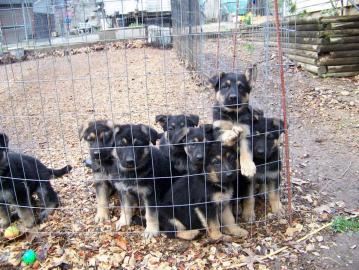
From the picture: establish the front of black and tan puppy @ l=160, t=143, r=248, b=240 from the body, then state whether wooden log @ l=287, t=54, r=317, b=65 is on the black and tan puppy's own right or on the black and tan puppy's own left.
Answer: on the black and tan puppy's own left

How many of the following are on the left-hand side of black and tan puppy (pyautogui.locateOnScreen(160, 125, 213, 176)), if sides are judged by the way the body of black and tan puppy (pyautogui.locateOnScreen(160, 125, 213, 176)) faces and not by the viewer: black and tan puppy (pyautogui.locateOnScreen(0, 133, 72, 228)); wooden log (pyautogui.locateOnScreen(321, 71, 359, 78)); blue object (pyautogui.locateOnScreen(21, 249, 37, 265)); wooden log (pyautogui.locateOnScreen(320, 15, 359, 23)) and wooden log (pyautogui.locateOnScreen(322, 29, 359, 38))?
3

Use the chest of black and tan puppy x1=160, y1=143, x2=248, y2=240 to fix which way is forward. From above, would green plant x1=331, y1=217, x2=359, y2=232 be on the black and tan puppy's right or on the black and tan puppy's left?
on the black and tan puppy's left

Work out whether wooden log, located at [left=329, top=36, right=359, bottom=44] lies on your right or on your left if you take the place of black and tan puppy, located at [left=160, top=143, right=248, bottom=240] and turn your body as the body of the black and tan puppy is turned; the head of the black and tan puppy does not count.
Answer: on your left

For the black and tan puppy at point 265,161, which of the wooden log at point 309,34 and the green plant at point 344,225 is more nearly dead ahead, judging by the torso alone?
the green plant

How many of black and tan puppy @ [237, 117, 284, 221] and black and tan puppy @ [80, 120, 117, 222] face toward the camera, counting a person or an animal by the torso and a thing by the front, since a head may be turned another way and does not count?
2

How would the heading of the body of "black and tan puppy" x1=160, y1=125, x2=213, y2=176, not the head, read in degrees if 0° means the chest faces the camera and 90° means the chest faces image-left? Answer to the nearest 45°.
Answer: approximately 315°

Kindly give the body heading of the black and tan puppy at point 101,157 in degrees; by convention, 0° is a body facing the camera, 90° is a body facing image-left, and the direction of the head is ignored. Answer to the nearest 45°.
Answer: approximately 0°

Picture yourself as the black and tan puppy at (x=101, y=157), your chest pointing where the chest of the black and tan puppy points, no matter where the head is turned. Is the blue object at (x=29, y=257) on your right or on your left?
on your right
